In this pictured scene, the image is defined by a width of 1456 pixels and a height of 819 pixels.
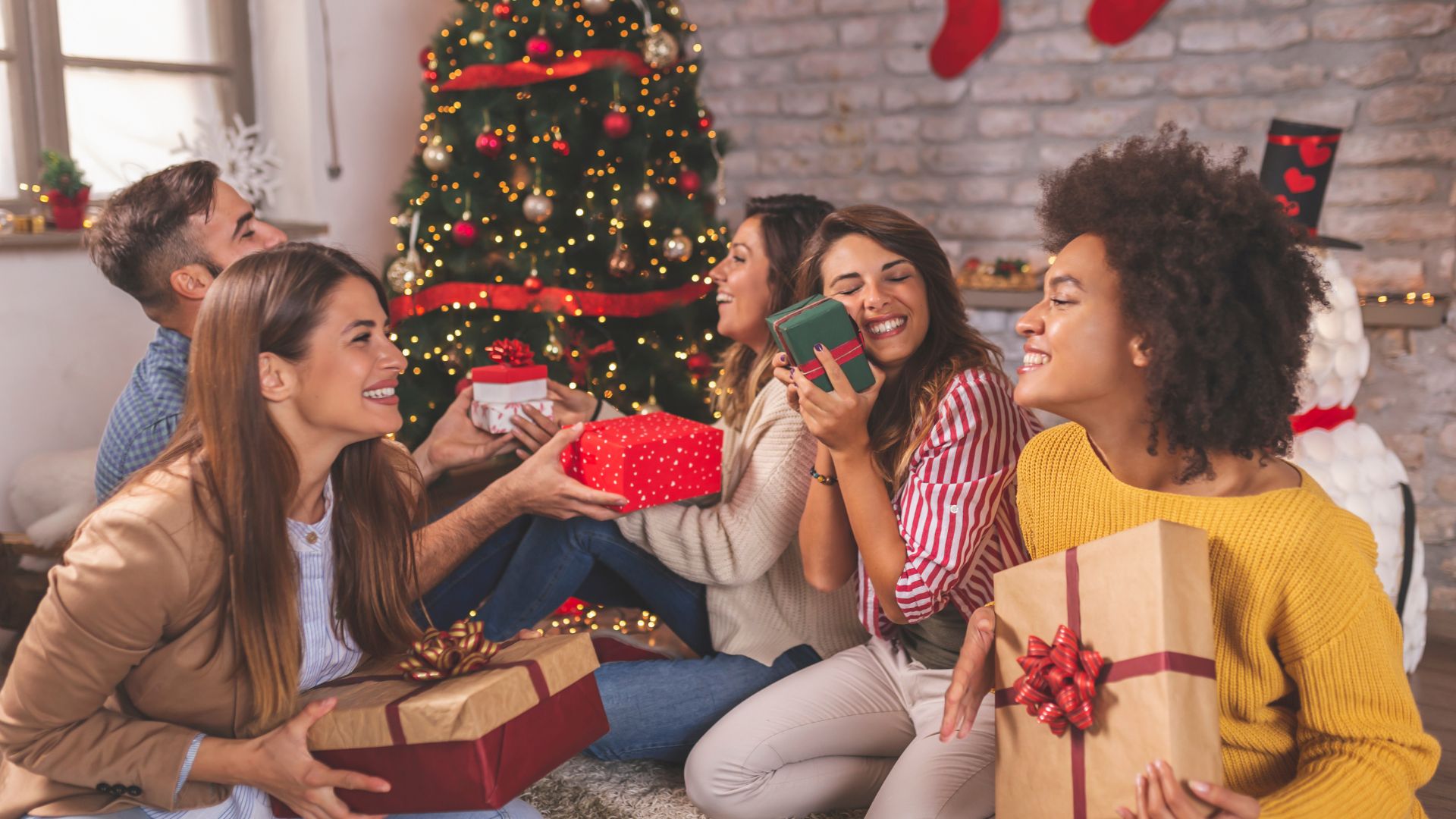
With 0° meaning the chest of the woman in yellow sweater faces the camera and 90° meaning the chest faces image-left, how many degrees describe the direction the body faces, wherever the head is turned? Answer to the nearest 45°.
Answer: approximately 45°

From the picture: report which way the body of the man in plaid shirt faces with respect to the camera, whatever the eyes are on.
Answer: to the viewer's right

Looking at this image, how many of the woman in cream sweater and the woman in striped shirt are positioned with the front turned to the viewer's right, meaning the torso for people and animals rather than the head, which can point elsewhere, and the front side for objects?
0

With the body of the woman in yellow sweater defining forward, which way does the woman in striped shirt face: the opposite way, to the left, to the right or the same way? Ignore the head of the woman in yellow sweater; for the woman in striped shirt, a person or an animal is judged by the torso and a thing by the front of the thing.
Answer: the same way

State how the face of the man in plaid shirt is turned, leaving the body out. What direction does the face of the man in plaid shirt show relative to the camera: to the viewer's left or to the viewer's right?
to the viewer's right

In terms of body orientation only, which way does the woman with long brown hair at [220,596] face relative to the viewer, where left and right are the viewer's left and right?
facing the viewer and to the right of the viewer

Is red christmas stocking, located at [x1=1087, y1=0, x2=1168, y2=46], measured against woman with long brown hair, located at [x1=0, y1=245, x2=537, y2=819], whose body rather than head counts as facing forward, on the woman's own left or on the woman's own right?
on the woman's own left

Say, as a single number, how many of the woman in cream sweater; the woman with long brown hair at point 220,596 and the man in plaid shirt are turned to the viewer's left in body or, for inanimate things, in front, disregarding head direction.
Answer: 1

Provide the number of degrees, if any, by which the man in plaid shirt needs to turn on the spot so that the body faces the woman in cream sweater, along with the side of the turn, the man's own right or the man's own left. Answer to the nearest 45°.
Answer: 0° — they already face them

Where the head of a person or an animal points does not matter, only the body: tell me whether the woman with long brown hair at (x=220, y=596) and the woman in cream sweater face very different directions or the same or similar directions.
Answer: very different directions

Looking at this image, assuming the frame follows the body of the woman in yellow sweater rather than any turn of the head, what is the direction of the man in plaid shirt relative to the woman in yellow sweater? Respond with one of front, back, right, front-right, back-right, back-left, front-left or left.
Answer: front-right

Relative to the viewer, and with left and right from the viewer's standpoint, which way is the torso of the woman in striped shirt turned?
facing the viewer and to the left of the viewer

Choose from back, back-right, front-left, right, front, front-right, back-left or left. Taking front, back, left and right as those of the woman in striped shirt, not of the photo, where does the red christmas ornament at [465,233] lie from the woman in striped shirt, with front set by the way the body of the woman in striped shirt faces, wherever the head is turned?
right

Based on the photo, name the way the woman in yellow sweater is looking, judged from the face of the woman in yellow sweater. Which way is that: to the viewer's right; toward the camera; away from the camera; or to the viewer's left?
to the viewer's left

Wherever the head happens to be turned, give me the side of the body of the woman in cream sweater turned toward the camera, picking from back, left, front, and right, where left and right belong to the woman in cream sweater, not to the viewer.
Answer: left
